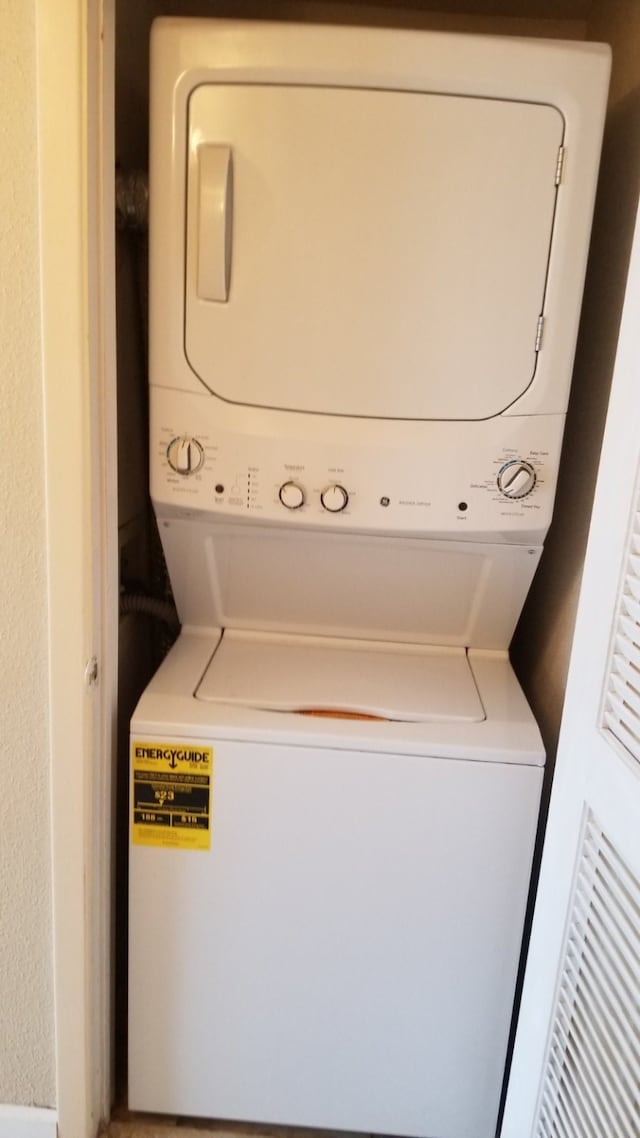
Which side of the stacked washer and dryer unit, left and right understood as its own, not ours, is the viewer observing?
front
